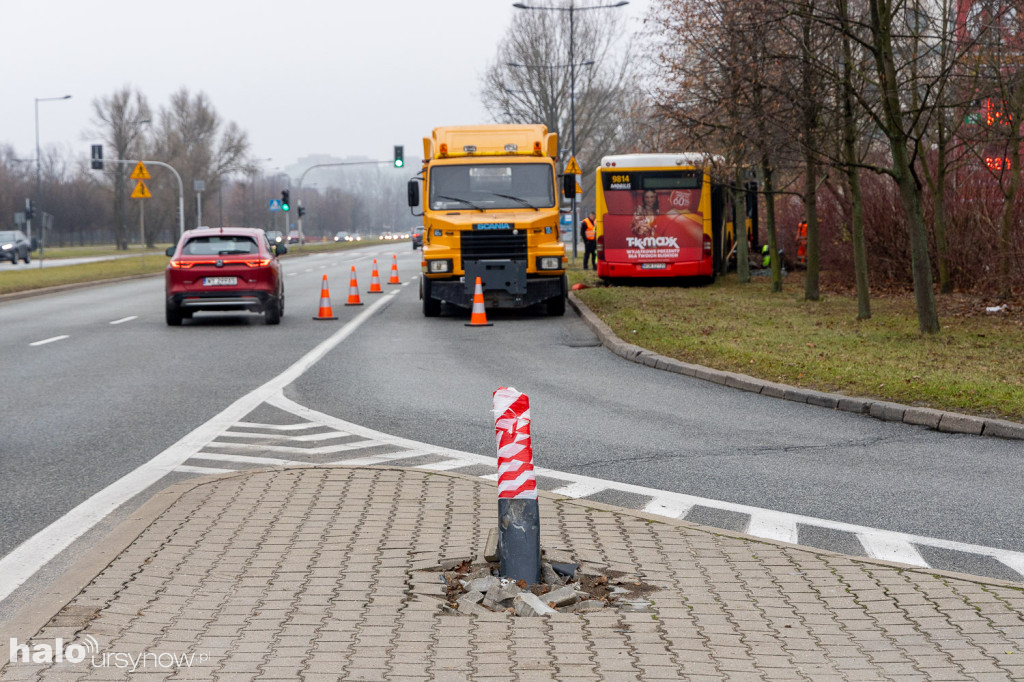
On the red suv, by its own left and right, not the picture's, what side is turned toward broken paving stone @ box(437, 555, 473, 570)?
back

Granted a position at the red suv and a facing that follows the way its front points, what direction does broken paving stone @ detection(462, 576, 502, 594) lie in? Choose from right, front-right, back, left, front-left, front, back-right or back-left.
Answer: back

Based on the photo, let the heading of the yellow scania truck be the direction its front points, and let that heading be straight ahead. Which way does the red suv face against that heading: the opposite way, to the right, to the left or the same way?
the opposite way

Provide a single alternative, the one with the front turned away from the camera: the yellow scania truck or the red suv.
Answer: the red suv

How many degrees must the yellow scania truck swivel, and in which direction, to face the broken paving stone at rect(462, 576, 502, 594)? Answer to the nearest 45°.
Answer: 0° — it already faces it

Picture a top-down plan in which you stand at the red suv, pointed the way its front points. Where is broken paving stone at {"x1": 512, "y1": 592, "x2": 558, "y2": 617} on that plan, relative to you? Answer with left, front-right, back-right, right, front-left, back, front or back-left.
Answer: back

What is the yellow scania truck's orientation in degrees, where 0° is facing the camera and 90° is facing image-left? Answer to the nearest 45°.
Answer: approximately 0°

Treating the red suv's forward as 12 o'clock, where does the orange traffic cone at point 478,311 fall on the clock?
The orange traffic cone is roughly at 3 o'clock from the red suv.

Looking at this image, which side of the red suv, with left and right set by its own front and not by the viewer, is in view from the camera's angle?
back
